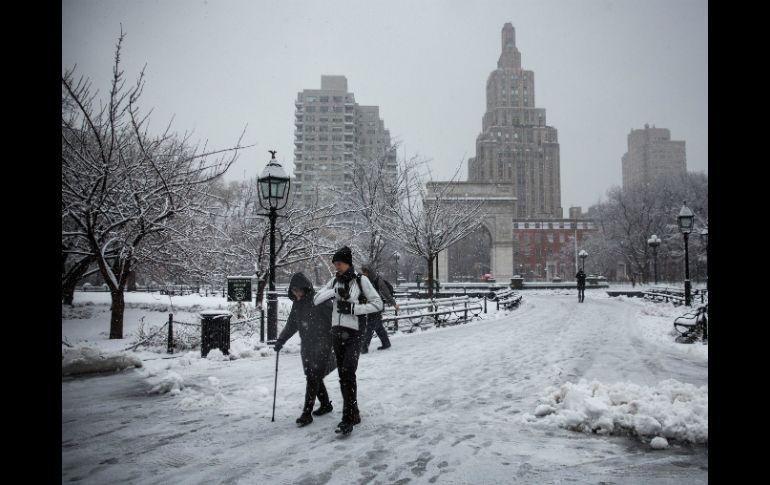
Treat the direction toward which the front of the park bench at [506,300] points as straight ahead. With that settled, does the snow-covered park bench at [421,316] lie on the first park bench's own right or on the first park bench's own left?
on the first park bench's own right

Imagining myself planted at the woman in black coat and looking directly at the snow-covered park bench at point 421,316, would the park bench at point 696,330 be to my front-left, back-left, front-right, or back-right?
front-right

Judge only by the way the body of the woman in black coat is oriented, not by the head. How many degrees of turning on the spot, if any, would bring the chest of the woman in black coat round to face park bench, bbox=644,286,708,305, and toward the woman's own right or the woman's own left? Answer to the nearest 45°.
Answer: approximately 180°

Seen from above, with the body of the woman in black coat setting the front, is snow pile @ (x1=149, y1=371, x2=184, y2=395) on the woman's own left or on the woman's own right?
on the woman's own right

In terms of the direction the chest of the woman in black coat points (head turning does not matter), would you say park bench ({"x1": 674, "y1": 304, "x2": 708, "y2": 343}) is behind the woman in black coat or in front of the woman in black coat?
behind

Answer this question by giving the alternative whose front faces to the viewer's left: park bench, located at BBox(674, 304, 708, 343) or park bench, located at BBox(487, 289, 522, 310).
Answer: park bench, located at BBox(674, 304, 708, 343)

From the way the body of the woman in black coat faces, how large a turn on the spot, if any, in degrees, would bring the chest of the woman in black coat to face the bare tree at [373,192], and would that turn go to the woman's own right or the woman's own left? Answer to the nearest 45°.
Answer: approximately 135° to the woman's own right

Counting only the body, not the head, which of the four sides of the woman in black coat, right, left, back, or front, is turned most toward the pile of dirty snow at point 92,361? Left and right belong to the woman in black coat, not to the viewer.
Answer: right

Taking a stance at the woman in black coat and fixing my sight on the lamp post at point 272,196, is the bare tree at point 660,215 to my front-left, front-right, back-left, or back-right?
front-right

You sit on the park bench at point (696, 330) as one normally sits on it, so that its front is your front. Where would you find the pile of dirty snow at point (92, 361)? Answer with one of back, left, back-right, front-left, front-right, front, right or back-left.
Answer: front-left

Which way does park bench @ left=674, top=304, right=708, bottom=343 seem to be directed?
to the viewer's left

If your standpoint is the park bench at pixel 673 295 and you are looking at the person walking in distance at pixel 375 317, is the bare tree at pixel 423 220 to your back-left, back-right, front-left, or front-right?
front-right

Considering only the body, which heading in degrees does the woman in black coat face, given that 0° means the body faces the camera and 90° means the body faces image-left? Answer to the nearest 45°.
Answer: approximately 45°

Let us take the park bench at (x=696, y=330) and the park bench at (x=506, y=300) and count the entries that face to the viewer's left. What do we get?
1

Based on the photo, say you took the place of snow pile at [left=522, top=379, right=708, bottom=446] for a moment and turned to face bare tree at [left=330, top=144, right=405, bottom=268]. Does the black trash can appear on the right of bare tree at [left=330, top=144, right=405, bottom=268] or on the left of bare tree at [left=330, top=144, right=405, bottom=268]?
left

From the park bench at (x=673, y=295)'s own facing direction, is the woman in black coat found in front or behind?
in front
